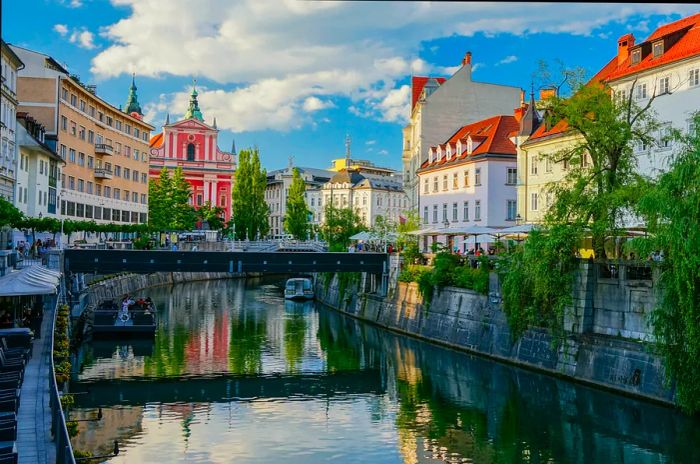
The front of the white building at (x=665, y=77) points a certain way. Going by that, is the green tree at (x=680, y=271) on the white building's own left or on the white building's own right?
on the white building's own left

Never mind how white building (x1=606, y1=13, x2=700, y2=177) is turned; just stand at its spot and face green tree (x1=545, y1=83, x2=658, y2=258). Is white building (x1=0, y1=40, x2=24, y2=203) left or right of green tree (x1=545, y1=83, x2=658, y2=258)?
right

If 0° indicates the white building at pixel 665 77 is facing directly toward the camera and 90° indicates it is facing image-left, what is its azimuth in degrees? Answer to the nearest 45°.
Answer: approximately 45°
